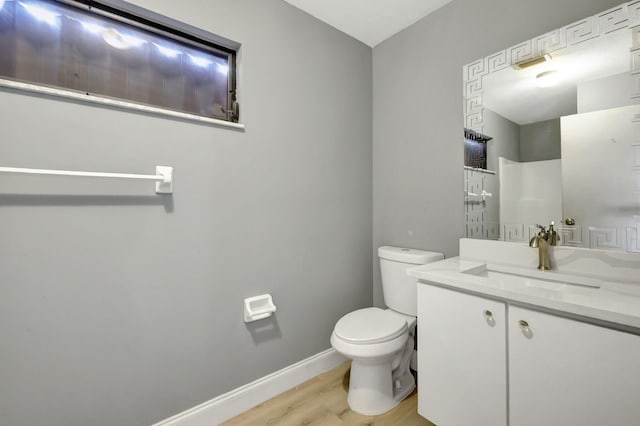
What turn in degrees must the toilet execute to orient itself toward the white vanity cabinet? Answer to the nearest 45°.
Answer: approximately 90° to its left

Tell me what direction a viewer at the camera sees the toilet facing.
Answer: facing the viewer and to the left of the viewer
